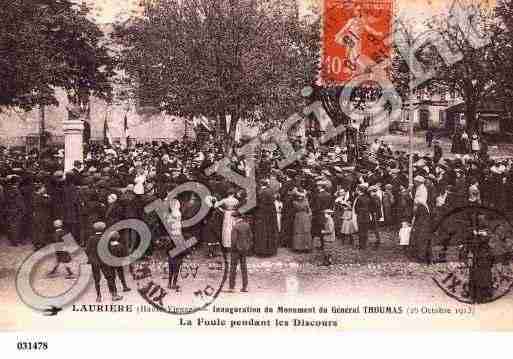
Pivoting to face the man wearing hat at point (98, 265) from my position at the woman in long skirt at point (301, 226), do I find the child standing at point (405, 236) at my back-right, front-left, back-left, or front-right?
back-left
